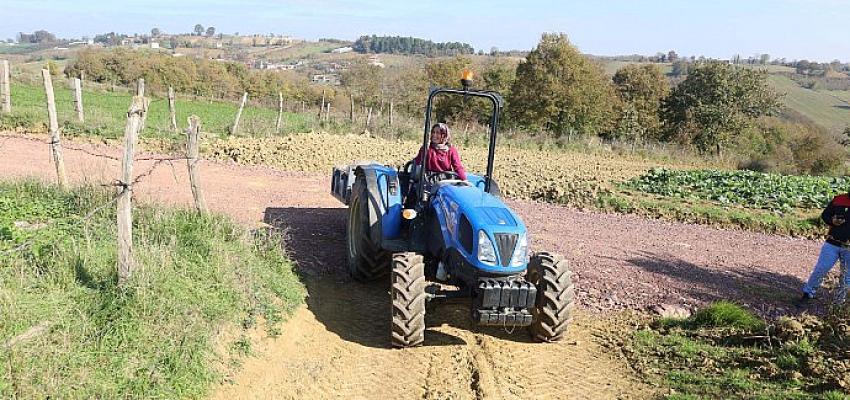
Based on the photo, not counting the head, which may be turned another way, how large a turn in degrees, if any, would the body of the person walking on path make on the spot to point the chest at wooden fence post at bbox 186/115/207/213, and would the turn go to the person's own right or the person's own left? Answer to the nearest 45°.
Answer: approximately 45° to the person's own right

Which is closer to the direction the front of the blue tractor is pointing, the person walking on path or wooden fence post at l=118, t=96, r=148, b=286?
the person walking on path

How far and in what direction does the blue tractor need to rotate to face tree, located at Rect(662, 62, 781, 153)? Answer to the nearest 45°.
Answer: approximately 90° to its left

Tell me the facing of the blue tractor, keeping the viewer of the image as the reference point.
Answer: facing the viewer and to the right of the viewer

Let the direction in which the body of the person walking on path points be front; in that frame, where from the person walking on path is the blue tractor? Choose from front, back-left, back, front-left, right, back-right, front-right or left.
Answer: front-right

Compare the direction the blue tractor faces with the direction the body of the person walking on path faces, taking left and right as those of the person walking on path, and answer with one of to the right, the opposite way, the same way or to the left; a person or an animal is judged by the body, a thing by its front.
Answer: to the left

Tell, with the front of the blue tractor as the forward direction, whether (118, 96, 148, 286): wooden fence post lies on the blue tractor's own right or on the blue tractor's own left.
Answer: on the blue tractor's own right

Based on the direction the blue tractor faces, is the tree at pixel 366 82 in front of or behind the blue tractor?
behind

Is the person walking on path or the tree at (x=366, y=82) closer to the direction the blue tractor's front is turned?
the person walking on path
